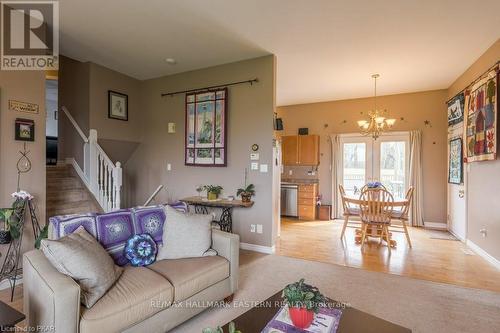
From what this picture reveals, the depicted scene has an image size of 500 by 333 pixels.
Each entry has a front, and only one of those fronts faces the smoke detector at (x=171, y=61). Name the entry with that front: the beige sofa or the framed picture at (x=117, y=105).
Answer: the framed picture

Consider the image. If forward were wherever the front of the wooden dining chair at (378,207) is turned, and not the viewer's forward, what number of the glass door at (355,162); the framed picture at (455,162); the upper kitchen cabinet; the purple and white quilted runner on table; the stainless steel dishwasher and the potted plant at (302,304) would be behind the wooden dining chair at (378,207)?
2

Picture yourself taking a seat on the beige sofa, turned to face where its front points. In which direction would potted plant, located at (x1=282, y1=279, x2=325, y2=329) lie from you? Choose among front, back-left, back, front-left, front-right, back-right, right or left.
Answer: front

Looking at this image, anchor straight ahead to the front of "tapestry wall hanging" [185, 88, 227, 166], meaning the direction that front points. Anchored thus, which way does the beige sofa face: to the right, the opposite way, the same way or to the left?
to the left

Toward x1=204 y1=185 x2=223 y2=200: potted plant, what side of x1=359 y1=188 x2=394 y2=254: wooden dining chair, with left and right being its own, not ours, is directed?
left

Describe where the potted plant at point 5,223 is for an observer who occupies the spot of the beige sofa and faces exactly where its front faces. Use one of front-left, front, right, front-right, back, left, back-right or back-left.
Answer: back

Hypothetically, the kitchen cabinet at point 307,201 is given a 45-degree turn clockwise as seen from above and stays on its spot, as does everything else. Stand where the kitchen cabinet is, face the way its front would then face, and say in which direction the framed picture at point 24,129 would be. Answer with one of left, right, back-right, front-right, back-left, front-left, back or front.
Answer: front

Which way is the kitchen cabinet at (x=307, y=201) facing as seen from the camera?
toward the camera

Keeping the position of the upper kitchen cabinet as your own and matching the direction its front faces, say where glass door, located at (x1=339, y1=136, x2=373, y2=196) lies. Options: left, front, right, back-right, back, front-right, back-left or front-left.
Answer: left

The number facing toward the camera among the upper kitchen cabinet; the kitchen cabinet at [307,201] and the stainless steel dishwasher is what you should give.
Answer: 3

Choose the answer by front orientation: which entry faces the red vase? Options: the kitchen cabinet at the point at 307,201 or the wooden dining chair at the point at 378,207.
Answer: the kitchen cabinet

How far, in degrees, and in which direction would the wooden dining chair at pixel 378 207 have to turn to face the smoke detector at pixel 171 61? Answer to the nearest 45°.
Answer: approximately 90° to its left

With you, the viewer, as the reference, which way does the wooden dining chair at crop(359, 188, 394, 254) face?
facing away from the viewer

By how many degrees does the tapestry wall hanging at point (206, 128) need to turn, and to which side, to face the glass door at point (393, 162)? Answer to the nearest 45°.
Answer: approximately 135° to its left

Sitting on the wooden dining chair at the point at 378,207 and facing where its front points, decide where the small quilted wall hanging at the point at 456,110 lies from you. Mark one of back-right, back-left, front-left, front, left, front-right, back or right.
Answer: front-right

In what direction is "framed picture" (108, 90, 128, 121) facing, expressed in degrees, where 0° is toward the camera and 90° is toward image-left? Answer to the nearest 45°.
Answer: approximately 315°

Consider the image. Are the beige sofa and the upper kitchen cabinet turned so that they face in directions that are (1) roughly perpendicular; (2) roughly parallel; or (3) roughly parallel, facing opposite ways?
roughly perpendicular

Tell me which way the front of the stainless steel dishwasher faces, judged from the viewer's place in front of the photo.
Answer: facing the viewer

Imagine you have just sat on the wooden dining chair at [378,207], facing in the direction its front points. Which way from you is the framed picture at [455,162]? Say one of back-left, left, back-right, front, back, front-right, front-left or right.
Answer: front-right

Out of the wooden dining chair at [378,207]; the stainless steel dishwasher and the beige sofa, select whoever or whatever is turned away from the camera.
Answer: the wooden dining chair

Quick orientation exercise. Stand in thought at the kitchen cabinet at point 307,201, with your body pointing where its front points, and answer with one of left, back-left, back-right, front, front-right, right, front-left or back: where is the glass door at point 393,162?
left

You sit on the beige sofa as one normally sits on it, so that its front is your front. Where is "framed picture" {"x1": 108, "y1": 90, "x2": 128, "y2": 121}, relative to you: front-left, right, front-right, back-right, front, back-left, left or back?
back-left
